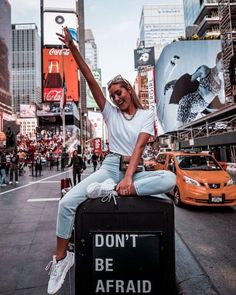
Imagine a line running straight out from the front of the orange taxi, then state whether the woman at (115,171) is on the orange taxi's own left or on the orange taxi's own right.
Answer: on the orange taxi's own right

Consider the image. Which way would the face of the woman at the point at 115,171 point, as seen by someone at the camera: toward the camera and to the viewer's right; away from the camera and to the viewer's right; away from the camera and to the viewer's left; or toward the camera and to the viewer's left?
toward the camera and to the viewer's left

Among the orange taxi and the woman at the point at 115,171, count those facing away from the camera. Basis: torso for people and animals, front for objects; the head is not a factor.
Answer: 0

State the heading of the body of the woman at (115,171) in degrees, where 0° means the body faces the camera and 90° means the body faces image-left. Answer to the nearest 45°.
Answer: approximately 0°

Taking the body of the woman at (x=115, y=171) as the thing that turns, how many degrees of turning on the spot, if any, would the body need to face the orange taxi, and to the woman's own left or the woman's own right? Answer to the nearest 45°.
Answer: approximately 135° to the woman's own left

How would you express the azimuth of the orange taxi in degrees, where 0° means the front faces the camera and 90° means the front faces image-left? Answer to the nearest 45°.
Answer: approximately 315°
